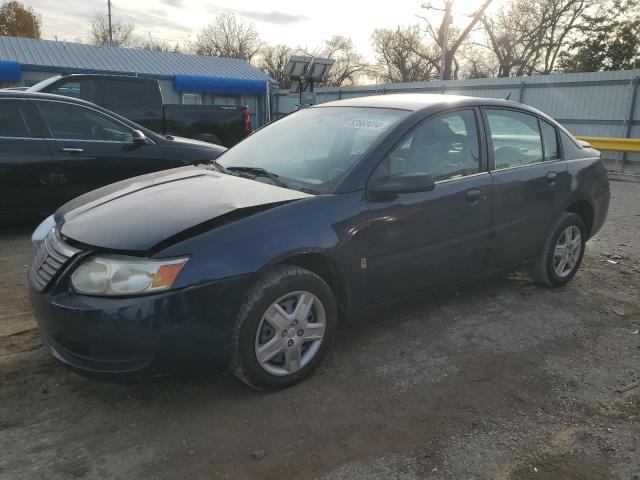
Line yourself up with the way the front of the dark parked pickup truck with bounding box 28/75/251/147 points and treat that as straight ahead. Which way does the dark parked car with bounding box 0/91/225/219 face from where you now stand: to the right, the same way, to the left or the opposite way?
the opposite way

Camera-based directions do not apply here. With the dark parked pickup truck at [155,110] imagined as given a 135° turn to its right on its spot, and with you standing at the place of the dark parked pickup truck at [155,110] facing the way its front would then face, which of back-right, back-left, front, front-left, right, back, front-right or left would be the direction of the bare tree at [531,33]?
front

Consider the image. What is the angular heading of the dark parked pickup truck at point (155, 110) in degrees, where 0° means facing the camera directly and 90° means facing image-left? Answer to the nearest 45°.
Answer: approximately 90°

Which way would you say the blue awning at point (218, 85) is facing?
toward the camera

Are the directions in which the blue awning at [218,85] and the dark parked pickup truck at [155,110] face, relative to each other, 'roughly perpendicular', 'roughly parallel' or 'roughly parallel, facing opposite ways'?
roughly perpendicular

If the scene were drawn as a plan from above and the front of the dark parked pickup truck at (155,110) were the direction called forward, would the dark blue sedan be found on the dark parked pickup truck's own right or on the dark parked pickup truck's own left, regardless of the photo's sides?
on the dark parked pickup truck's own left

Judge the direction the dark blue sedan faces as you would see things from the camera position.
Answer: facing the viewer and to the left of the viewer

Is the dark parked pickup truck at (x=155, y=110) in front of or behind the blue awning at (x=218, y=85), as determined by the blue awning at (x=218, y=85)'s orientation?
in front

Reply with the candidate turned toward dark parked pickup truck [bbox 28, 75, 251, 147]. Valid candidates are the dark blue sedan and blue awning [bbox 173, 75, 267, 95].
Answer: the blue awning

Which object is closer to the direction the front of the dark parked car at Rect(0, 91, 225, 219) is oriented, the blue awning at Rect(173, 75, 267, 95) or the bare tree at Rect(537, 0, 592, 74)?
the bare tree

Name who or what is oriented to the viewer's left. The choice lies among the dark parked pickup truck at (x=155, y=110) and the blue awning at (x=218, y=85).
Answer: the dark parked pickup truck

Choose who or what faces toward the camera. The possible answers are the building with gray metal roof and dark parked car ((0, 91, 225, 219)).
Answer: the building with gray metal roof

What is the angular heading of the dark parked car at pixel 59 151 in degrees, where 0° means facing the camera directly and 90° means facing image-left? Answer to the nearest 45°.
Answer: approximately 270°

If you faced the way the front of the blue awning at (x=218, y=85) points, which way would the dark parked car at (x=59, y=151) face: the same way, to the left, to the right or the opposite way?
to the left

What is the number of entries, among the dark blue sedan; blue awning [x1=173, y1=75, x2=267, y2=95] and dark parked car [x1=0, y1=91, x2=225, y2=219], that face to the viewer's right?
1

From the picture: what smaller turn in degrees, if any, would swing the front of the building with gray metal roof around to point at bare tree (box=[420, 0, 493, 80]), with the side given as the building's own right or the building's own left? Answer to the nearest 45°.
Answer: approximately 90° to the building's own left

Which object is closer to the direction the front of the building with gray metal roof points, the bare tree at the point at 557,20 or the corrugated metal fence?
the corrugated metal fence
